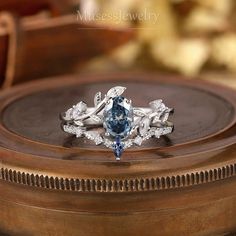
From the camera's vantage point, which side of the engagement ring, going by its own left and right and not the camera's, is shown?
front
